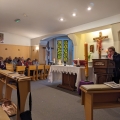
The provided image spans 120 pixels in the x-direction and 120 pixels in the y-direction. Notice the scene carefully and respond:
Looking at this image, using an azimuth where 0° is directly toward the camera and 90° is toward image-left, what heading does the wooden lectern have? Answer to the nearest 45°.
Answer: approximately 45°

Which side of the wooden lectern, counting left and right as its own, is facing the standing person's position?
back

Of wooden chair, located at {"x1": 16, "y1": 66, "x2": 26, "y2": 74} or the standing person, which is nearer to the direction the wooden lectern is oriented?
the wooden chair

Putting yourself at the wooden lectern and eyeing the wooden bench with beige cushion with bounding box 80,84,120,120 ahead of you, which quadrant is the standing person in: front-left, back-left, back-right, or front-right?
back-left

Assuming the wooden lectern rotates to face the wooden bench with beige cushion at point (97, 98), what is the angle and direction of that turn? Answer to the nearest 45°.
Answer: approximately 45° to its left

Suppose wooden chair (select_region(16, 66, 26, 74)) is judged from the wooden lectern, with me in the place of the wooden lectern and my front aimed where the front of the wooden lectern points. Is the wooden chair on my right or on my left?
on my right
